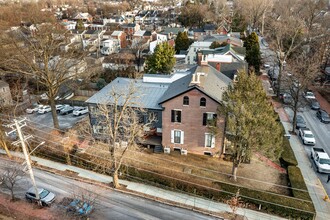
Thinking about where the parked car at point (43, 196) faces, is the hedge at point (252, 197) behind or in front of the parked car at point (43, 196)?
in front

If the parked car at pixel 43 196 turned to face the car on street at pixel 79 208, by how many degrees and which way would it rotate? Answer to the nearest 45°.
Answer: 0° — it already faces it

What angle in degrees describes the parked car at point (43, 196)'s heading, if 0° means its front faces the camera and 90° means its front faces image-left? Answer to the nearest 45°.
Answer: approximately 315°

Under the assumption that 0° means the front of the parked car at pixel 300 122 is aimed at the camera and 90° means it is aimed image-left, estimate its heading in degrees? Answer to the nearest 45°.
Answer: approximately 315°

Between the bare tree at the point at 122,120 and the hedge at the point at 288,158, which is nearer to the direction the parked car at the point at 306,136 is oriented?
the hedge

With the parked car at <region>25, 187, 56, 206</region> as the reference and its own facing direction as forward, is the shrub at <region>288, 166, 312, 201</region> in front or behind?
in front

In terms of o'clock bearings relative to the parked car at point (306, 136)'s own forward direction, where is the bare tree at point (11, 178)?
The bare tree is roughly at 3 o'clock from the parked car.

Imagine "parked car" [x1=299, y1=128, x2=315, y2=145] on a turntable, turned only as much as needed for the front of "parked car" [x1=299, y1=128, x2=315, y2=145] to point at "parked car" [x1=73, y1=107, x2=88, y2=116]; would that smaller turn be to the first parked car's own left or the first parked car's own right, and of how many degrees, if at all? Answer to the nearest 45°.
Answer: approximately 135° to the first parked car's own right

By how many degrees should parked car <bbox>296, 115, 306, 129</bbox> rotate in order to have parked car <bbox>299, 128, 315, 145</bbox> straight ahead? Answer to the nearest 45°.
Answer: approximately 45° to its right

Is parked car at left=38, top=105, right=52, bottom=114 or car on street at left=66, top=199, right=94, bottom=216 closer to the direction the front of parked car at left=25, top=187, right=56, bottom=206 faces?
the car on street

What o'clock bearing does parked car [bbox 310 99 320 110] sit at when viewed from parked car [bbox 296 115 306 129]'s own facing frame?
parked car [bbox 310 99 320 110] is roughly at 8 o'clock from parked car [bbox 296 115 306 129].

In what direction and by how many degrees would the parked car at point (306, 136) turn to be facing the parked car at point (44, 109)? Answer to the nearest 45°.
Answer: approximately 135° to its right

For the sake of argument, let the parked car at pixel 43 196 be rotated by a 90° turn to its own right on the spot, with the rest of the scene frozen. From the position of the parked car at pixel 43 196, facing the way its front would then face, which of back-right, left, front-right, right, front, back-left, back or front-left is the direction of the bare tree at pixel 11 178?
right

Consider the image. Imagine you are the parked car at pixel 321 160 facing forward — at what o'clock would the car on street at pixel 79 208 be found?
The car on street is roughly at 3 o'clock from the parked car.

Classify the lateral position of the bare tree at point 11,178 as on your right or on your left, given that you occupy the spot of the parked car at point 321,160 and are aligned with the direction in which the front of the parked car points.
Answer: on your right

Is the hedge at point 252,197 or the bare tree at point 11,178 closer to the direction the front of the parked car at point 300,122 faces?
the hedge

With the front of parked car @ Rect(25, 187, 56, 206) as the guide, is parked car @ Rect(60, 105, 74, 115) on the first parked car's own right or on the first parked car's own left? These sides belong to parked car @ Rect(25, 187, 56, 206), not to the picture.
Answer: on the first parked car's own left
